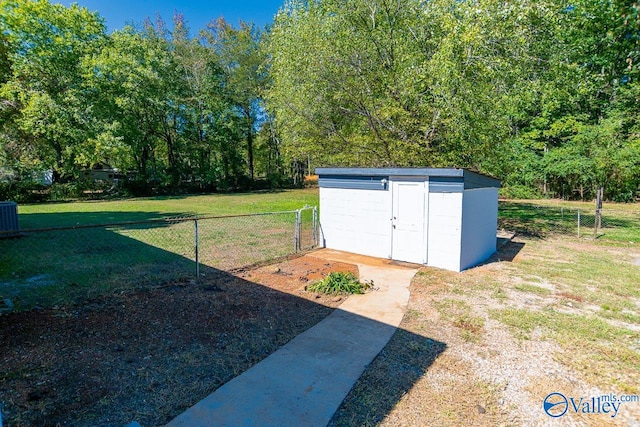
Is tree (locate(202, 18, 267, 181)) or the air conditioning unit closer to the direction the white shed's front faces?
the air conditioning unit

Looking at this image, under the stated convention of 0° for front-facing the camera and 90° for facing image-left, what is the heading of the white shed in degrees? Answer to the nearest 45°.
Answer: approximately 45°

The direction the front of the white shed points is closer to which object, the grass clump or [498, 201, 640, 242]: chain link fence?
the grass clump

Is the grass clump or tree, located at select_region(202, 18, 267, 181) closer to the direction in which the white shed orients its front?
the grass clump

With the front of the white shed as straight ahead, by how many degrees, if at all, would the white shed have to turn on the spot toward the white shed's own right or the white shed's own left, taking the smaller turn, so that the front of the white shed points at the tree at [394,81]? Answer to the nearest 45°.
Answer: approximately 135° to the white shed's own right

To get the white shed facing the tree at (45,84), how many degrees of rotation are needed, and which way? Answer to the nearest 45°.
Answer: approximately 90° to its right

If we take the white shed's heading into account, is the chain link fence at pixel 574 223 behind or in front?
behind

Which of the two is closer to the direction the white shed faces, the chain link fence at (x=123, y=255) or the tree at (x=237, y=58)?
the chain link fence
